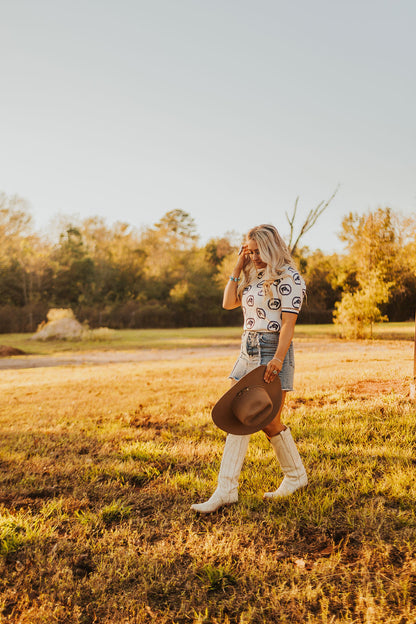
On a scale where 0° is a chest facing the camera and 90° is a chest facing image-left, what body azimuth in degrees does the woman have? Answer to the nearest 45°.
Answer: approximately 45°

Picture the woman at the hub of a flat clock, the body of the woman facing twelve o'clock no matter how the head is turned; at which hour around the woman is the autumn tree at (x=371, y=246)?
The autumn tree is roughly at 5 o'clock from the woman.
